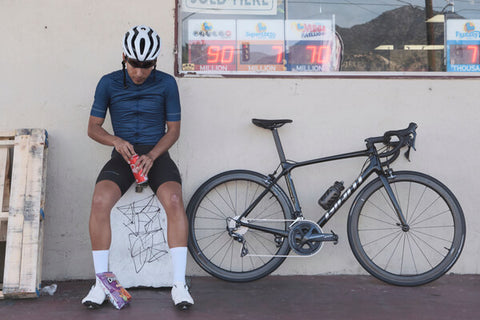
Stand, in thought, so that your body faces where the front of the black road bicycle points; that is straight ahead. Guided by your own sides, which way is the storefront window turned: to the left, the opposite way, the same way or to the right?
to the right

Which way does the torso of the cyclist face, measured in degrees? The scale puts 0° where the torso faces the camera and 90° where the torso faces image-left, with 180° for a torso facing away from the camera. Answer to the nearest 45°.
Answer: approximately 0°

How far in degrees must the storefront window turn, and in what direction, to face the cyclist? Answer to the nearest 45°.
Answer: approximately 45° to its right

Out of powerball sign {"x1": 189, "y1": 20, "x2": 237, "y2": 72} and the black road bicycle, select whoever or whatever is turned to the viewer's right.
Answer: the black road bicycle

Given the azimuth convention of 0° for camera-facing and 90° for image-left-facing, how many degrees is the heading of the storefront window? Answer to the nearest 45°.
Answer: approximately 0°

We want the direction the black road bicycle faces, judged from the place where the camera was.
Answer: facing to the right of the viewer
